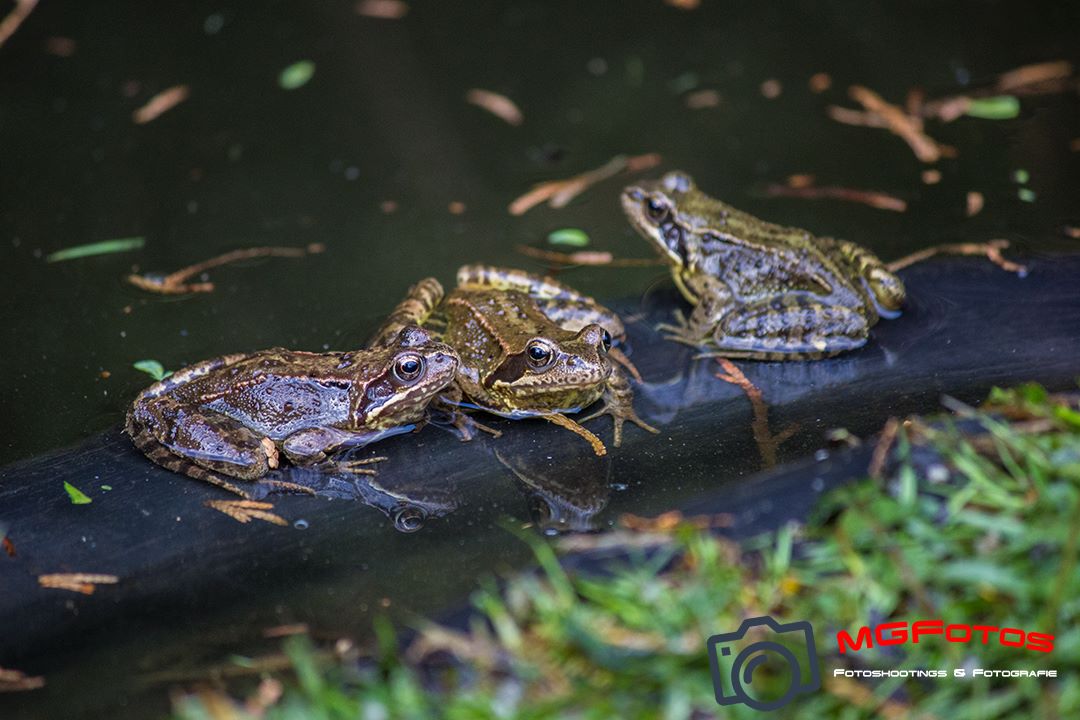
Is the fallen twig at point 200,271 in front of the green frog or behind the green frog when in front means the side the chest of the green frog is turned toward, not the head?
in front

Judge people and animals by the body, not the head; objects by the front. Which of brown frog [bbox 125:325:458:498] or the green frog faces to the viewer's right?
the brown frog

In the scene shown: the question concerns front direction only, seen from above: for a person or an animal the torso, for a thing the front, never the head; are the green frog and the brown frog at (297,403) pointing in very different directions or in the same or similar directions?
very different directions

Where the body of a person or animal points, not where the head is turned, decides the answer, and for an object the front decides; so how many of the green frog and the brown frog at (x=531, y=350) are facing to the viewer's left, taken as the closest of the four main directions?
1

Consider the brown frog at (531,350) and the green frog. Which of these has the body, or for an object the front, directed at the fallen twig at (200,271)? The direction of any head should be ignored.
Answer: the green frog

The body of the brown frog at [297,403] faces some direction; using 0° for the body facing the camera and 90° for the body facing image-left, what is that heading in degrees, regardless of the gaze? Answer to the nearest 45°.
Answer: approximately 270°

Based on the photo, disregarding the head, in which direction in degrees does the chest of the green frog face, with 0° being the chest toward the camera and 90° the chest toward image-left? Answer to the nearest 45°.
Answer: approximately 90°

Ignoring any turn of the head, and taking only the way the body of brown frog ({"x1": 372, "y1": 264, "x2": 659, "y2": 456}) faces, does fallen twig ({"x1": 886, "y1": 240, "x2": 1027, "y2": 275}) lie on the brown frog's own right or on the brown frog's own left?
on the brown frog's own left

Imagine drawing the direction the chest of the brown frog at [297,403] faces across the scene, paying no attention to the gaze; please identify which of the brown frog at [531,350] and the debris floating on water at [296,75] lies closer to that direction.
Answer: the brown frog

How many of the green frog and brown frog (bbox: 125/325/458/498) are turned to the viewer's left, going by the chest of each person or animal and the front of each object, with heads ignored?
1

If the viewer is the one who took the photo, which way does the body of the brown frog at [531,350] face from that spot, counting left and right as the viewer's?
facing the viewer and to the right of the viewer
